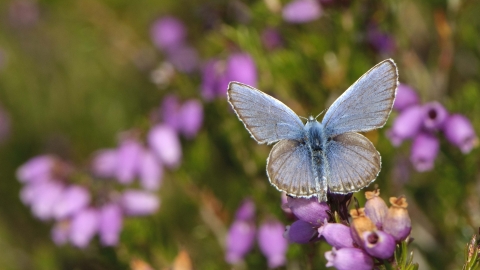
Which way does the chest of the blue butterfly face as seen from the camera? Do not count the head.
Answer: away from the camera

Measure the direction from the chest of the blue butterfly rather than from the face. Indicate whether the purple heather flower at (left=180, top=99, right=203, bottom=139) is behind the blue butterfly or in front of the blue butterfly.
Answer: in front

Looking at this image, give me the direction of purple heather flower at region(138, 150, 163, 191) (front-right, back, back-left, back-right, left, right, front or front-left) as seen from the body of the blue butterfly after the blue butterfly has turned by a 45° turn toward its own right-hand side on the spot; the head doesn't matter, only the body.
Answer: left

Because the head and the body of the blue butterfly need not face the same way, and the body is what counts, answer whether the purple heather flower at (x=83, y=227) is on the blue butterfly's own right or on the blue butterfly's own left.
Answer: on the blue butterfly's own left

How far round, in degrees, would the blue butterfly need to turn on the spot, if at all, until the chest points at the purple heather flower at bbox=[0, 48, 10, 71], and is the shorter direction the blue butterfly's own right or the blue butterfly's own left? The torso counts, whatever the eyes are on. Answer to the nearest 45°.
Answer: approximately 45° to the blue butterfly's own left

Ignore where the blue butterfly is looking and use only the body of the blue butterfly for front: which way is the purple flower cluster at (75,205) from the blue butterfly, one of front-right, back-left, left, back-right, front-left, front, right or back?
front-left

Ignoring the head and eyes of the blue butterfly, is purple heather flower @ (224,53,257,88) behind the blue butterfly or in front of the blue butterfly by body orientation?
in front

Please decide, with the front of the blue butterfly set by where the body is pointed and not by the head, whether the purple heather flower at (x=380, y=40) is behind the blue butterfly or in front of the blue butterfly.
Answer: in front
